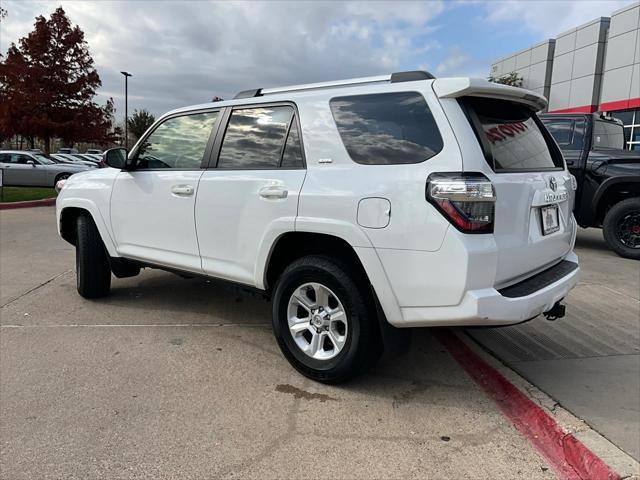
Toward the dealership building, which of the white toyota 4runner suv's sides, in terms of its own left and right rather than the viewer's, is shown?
right

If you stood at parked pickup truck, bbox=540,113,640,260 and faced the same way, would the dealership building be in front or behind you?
in front

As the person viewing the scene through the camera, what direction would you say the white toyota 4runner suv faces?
facing away from the viewer and to the left of the viewer

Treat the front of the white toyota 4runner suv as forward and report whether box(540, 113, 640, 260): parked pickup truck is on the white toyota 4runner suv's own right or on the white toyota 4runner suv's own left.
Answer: on the white toyota 4runner suv's own right

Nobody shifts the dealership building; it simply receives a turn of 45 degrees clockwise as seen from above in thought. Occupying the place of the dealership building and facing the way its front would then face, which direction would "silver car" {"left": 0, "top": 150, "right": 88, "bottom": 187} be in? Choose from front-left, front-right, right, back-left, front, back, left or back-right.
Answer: front-left

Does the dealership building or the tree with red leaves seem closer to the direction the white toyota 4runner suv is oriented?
the tree with red leaves

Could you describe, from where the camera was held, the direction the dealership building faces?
facing the viewer and to the left of the viewer

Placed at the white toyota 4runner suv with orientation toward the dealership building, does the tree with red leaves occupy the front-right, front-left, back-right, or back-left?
front-left

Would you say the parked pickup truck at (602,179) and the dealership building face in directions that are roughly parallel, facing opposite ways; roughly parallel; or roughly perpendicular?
roughly perpendicular

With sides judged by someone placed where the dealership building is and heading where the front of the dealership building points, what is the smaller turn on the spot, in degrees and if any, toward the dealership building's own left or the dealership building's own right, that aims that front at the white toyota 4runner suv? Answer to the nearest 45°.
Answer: approximately 45° to the dealership building's own left

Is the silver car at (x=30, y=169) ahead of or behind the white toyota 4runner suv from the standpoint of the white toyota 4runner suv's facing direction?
ahead

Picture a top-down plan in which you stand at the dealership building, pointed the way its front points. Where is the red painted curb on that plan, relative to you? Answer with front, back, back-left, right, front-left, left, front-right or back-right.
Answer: front-left
